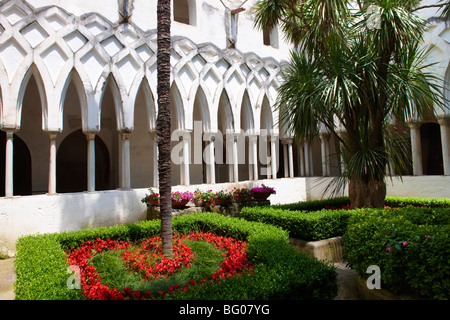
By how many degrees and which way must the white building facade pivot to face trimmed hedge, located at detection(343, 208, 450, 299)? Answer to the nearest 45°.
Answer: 0° — it already faces it

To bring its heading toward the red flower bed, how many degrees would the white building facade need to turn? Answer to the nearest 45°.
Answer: approximately 45° to its right

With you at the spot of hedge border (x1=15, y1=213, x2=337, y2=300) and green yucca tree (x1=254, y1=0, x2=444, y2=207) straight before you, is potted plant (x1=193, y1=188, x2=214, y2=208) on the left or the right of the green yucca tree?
left

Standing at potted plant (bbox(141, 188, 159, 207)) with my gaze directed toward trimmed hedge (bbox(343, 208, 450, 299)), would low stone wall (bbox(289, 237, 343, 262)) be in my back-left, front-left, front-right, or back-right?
front-left

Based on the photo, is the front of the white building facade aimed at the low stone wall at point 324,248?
yes

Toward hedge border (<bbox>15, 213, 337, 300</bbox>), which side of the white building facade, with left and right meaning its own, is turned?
front

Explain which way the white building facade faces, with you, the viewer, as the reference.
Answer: facing the viewer and to the right of the viewer
